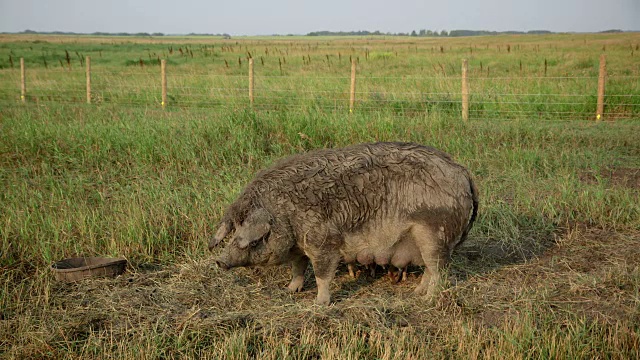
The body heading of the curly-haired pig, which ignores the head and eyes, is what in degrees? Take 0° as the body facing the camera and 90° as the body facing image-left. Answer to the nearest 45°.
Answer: approximately 90°

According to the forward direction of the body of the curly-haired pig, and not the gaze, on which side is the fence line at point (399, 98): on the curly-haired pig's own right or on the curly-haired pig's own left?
on the curly-haired pig's own right

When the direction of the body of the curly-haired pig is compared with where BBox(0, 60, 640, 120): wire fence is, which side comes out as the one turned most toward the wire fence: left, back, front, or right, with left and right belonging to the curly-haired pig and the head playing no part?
right
